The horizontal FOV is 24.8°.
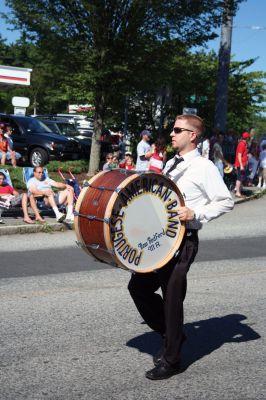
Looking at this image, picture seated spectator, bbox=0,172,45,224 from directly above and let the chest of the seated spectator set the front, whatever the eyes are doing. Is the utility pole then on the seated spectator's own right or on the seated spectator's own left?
on the seated spectator's own left

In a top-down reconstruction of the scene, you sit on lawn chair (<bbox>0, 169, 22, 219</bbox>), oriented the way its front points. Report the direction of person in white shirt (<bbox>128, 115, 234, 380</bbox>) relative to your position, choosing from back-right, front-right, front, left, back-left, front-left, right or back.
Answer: front-right

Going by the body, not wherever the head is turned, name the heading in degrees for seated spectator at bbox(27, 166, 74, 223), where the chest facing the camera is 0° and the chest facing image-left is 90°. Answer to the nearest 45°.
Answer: approximately 315°

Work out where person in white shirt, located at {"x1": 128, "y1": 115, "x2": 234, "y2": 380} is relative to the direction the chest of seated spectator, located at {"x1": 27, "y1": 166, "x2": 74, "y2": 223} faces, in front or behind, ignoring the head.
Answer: in front

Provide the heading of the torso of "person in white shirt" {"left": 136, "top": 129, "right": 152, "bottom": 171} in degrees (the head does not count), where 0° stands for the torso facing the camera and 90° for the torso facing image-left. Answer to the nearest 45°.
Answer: approximately 315°

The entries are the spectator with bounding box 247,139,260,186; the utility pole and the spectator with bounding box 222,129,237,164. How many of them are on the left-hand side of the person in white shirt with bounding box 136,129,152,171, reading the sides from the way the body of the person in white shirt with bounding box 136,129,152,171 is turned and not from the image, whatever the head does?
3

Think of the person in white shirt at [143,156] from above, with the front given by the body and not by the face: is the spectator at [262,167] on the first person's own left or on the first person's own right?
on the first person's own left

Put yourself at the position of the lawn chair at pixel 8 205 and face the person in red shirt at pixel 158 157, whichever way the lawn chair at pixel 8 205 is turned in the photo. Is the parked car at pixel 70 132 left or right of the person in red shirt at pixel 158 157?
left

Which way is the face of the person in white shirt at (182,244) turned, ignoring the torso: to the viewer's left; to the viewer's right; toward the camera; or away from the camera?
to the viewer's left

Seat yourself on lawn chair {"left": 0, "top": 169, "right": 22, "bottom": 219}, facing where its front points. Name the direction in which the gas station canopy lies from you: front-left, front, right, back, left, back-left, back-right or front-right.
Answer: back-left

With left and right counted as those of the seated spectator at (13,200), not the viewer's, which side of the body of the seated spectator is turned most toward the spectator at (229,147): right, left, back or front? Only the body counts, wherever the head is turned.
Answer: left

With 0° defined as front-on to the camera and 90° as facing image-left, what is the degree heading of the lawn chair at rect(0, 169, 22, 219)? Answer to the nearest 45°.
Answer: approximately 315°
